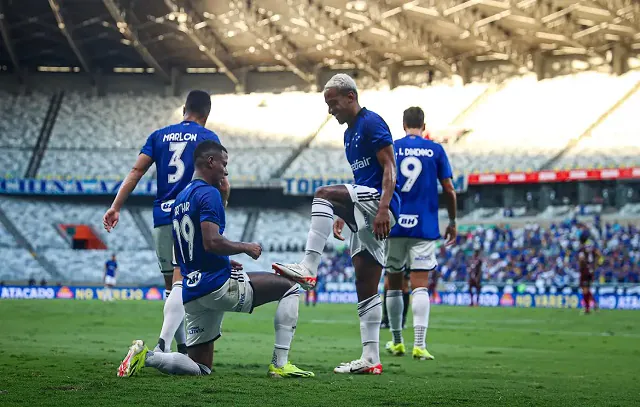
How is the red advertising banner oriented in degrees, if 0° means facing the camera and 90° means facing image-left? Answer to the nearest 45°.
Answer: approximately 0°

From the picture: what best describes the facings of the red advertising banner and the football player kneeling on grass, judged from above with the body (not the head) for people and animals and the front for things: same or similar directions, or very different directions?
very different directions

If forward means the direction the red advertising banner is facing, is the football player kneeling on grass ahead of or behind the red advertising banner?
ahead

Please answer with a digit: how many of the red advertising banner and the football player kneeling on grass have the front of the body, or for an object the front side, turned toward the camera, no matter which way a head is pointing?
1

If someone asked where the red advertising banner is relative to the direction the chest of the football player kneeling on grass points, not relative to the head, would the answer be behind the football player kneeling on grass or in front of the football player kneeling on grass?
in front

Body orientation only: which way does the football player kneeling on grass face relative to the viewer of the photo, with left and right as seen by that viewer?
facing away from the viewer and to the right of the viewer
